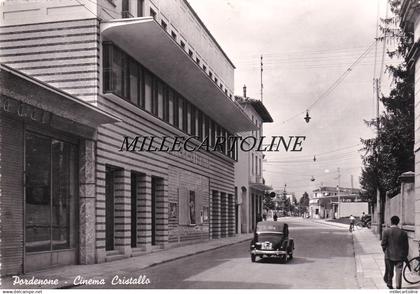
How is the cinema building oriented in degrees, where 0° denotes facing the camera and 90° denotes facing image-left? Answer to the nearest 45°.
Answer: approximately 315°

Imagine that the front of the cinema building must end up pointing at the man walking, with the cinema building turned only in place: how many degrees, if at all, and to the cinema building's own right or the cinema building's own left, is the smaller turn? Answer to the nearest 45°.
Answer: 0° — it already faces them

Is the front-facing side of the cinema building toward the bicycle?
yes
